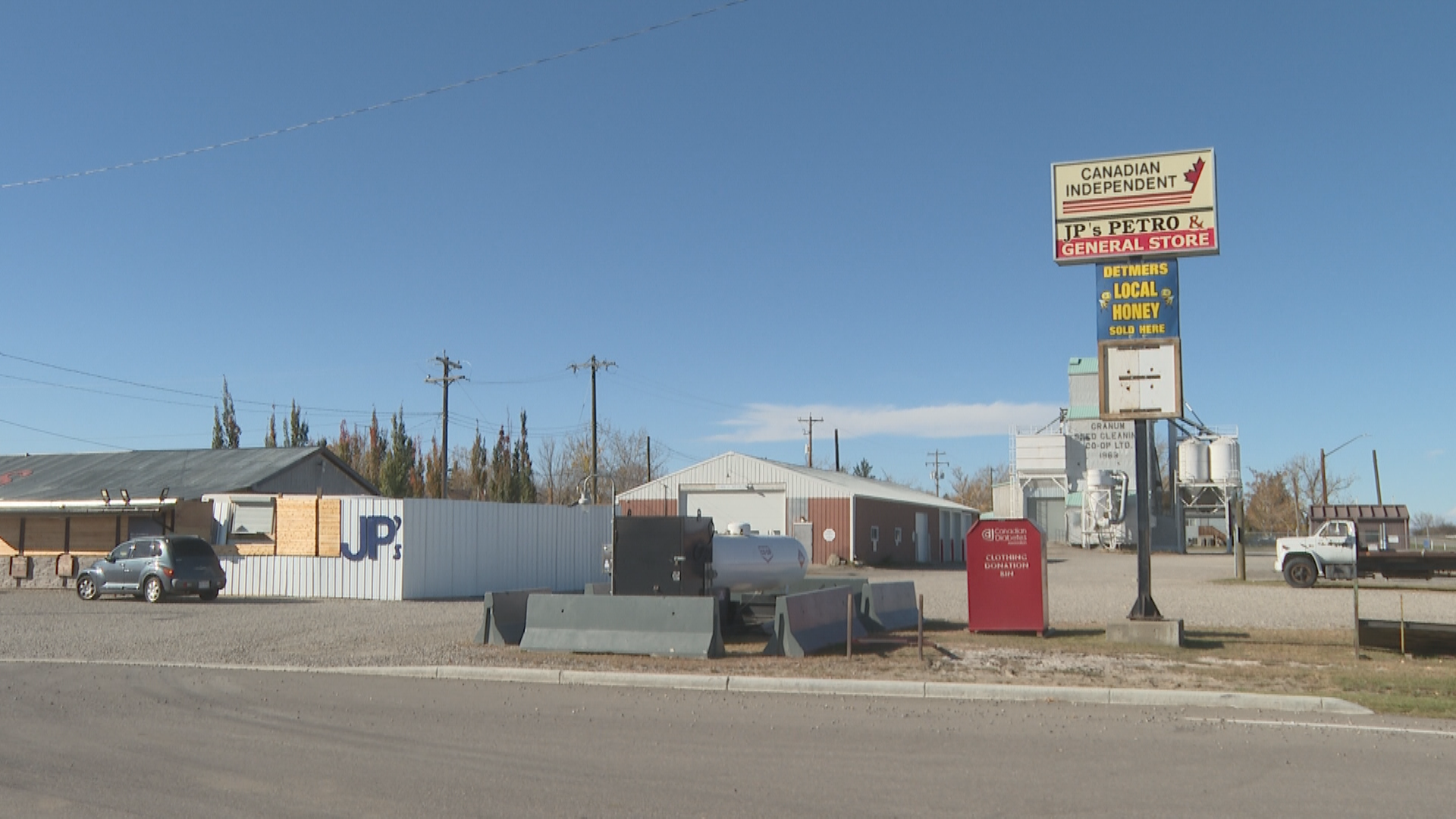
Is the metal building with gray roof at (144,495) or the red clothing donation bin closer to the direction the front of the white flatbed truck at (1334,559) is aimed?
the metal building with gray roof

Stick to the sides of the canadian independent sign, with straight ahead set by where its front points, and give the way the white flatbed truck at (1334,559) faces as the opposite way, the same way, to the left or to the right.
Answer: to the right

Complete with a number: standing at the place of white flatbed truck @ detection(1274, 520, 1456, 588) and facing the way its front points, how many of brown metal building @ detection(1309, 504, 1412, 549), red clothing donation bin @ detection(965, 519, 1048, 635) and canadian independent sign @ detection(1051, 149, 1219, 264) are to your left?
2

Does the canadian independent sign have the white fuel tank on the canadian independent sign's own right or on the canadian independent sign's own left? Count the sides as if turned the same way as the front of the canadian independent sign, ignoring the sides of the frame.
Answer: on the canadian independent sign's own right

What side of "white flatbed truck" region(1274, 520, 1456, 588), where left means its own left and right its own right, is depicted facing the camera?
left

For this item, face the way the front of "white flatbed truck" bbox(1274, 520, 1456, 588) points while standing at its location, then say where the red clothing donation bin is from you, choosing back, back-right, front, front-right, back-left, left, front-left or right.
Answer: left

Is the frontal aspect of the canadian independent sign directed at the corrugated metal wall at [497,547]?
no

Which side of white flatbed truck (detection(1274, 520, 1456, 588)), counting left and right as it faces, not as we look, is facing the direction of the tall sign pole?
left

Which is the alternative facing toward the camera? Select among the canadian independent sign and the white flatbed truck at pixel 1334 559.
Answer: the canadian independent sign

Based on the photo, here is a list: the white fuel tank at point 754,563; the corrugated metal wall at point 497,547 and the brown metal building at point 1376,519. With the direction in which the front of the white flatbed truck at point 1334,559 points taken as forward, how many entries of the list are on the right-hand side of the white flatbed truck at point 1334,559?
1

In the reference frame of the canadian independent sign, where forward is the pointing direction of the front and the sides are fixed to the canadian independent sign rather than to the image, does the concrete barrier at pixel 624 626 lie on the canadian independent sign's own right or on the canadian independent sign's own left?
on the canadian independent sign's own right

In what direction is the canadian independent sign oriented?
toward the camera
